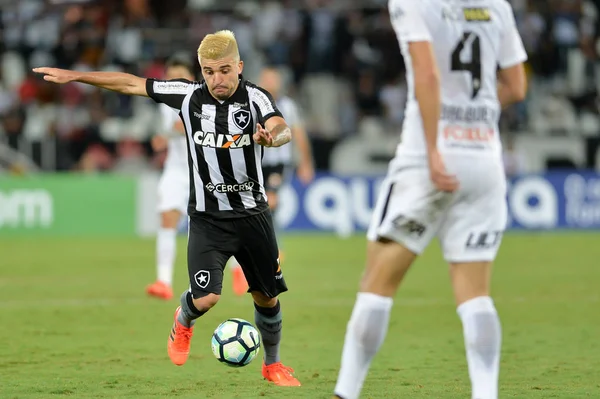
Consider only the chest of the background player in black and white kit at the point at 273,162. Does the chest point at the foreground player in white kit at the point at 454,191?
yes

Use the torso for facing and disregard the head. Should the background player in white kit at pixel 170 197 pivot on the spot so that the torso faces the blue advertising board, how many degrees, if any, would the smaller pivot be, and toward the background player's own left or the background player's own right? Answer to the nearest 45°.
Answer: approximately 180°

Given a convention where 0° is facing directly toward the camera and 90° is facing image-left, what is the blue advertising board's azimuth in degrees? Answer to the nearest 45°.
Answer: approximately 0°

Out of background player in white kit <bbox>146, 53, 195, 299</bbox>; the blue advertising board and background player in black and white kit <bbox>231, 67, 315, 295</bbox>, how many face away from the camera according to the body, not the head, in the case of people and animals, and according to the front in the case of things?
0

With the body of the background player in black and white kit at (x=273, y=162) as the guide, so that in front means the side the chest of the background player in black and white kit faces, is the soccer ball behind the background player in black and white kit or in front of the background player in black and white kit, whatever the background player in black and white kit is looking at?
in front

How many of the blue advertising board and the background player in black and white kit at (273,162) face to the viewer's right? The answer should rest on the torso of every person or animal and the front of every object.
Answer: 0

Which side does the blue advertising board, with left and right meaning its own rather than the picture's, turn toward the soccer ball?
front

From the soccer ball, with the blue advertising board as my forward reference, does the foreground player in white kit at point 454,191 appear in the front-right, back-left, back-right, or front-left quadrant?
back-right

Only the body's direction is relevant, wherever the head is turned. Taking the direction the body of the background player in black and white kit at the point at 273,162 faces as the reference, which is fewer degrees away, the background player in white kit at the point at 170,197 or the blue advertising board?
the background player in white kit

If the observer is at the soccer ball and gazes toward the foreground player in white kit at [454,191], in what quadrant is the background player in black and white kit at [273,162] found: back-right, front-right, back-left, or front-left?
back-left

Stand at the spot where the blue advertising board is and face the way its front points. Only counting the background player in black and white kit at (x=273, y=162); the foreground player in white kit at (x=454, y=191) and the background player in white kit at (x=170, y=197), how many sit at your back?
0

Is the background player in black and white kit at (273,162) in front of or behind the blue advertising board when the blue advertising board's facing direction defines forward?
in front

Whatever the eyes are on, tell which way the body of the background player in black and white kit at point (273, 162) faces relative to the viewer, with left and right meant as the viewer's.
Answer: facing the viewer and to the left of the viewer

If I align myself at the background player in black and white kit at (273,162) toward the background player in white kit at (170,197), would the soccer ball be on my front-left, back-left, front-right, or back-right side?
front-left

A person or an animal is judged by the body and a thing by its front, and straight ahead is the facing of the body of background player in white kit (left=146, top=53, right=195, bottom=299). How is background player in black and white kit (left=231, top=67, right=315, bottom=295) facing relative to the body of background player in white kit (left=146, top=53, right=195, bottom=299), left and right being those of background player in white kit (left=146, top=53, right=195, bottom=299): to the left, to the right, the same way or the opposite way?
the same way
